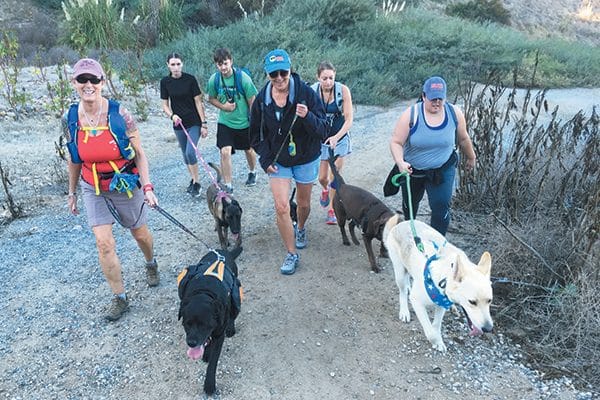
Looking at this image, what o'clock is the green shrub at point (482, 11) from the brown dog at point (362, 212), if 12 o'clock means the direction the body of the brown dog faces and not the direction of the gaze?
The green shrub is roughly at 8 o'clock from the brown dog.

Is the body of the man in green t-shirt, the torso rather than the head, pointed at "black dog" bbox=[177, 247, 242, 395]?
yes

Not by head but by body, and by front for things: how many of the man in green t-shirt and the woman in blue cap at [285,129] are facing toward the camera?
2

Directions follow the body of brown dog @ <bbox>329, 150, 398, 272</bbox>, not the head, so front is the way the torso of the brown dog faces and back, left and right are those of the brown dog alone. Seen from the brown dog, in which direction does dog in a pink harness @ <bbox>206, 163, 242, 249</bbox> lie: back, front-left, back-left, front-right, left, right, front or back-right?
back-right

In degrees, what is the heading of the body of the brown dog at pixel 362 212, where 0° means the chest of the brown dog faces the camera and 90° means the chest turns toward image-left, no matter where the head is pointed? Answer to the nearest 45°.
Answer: approximately 315°

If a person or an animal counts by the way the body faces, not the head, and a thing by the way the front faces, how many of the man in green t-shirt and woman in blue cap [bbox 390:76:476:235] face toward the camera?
2

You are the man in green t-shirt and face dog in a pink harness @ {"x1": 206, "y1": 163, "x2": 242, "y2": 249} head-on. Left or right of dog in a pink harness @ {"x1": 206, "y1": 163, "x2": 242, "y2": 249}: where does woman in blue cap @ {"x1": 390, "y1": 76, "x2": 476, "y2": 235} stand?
left

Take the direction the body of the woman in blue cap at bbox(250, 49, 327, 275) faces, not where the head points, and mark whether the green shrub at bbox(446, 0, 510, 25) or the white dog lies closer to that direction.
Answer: the white dog

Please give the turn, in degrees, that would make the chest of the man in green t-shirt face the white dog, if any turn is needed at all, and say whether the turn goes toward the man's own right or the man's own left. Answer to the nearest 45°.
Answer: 0° — they already face it

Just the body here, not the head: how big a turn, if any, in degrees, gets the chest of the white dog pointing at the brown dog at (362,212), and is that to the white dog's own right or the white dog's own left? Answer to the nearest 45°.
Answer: approximately 180°

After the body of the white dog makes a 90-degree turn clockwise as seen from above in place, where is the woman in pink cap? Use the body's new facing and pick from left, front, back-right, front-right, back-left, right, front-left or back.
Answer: front-right

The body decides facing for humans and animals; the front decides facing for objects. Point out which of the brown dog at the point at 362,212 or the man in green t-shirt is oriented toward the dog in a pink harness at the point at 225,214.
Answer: the man in green t-shirt

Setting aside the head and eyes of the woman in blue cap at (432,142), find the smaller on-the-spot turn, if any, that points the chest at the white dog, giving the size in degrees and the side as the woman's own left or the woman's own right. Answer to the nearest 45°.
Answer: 0° — they already face it
